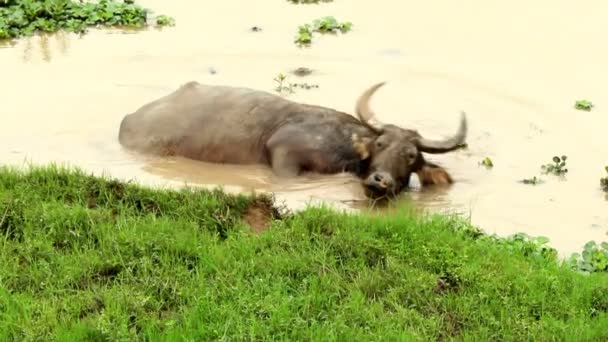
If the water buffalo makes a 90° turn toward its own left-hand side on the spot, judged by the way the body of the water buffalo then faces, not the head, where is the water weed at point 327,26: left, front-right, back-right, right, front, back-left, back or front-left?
front-left

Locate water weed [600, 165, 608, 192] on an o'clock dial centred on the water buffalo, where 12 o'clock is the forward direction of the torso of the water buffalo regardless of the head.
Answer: The water weed is roughly at 11 o'clock from the water buffalo.

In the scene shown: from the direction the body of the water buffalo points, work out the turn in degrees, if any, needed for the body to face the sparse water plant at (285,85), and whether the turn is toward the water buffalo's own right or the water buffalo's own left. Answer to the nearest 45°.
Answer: approximately 135° to the water buffalo's own left

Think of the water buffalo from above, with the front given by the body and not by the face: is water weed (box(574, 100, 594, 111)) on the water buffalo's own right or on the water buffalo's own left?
on the water buffalo's own left

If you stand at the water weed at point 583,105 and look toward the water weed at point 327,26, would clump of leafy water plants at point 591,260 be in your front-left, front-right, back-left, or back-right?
back-left

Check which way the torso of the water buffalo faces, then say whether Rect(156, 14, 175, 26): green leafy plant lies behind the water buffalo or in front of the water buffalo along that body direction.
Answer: behind

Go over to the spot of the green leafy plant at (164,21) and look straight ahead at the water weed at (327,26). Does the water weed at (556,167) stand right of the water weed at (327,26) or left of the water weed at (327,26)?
right

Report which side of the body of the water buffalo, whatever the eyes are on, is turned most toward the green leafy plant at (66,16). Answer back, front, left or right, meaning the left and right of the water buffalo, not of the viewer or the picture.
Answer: back

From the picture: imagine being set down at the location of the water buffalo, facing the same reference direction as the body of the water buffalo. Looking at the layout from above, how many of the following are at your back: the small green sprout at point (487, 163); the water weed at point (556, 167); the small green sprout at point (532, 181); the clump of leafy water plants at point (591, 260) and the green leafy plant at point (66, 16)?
1

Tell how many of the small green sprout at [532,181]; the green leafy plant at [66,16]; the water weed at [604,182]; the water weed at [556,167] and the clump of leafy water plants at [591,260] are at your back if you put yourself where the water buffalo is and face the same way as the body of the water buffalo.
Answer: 1

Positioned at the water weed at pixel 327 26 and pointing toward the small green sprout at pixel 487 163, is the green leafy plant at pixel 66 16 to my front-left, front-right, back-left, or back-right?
back-right

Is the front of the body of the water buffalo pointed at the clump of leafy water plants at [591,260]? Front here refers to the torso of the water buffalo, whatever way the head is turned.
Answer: yes

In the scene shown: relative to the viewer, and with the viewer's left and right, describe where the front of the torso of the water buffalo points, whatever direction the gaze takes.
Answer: facing the viewer and to the right of the viewer

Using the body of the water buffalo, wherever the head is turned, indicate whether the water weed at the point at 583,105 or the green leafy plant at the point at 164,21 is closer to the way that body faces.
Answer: the water weed

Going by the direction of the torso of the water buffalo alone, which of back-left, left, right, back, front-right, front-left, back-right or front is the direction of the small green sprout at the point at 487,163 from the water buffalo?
front-left

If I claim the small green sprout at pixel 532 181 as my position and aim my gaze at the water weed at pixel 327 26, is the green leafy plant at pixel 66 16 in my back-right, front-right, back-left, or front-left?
front-left
